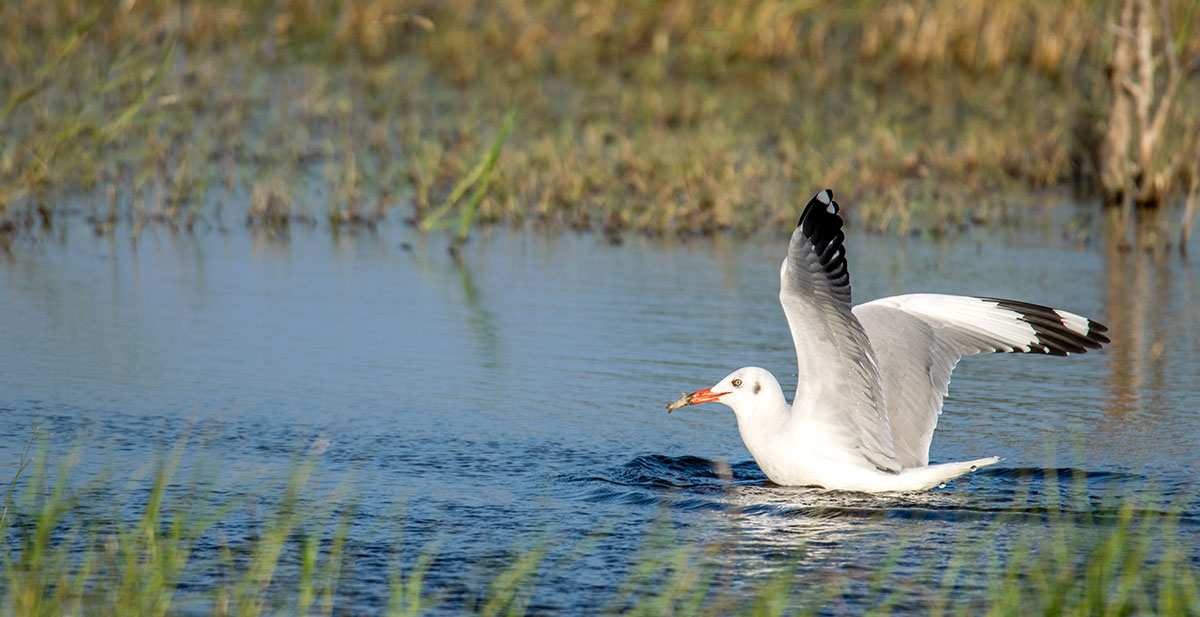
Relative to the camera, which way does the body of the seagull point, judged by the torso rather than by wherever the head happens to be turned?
to the viewer's left
